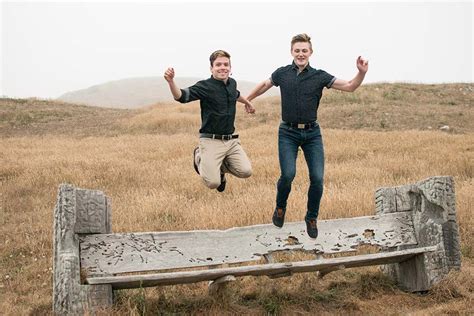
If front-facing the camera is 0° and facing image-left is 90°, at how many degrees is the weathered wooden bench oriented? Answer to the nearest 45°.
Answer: approximately 0°

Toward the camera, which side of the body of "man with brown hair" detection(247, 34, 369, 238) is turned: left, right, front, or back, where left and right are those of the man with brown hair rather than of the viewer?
front

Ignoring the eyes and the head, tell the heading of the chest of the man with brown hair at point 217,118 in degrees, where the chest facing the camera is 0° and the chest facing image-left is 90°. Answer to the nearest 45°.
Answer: approximately 315°

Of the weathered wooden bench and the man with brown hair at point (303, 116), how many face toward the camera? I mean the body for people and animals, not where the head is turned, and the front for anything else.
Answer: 2
